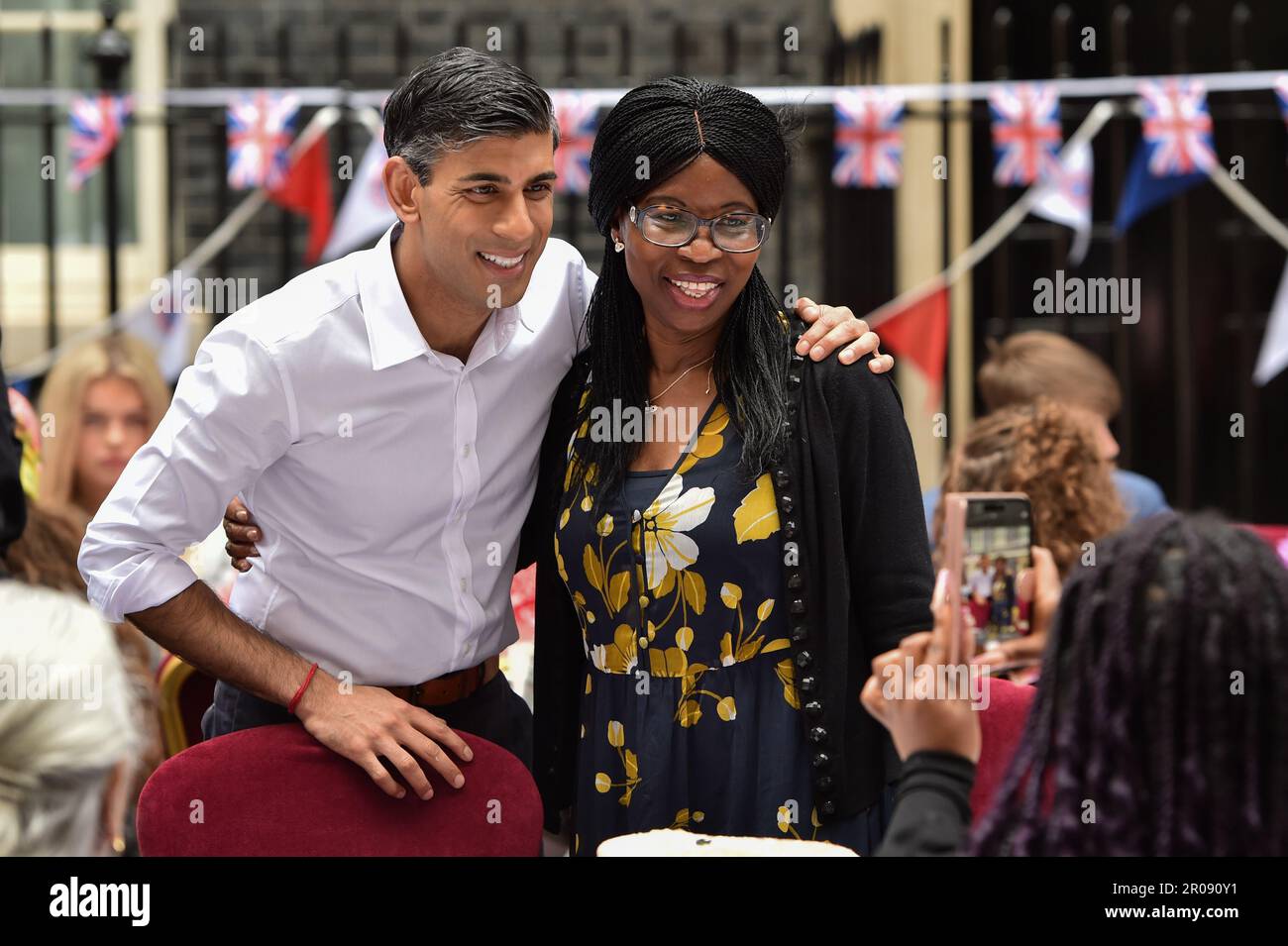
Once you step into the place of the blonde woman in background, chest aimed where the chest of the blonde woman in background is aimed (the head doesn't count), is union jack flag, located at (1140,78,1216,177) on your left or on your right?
on your left

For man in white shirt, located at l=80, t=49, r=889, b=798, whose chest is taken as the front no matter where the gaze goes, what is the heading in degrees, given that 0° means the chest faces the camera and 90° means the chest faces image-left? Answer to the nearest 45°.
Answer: approximately 315°

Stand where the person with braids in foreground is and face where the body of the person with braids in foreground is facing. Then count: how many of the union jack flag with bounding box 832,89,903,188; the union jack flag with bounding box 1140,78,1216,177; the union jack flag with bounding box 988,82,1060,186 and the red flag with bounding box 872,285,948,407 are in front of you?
4

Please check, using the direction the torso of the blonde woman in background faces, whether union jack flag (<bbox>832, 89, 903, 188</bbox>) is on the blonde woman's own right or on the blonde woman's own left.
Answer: on the blonde woman's own left

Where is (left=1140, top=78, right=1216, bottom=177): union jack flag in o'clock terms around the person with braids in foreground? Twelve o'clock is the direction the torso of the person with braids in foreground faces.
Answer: The union jack flag is roughly at 12 o'clock from the person with braids in foreground.

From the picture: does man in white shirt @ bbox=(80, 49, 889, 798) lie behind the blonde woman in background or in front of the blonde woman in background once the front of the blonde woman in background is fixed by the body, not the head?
in front

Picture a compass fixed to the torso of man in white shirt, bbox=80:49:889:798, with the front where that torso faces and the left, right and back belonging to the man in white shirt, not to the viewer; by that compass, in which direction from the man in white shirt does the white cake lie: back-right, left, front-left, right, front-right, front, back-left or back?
front

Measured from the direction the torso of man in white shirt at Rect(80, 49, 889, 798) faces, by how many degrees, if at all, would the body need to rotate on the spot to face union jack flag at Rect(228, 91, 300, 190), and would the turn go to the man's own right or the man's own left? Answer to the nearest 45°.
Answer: approximately 135° to the man's own left

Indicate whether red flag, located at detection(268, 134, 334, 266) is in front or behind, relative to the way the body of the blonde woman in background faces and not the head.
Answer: behind

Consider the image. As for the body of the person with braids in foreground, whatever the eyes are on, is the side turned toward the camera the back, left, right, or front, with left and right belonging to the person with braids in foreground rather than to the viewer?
back

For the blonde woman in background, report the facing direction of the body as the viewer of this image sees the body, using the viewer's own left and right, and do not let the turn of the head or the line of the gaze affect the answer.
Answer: facing the viewer

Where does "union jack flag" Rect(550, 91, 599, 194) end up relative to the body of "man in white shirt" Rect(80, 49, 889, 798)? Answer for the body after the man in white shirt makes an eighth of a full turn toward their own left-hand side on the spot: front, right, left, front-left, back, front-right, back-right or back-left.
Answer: left

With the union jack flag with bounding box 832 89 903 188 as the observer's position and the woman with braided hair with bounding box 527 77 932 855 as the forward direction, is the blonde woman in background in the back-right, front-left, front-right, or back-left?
front-right
